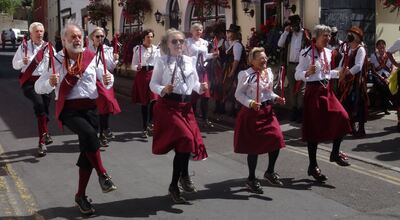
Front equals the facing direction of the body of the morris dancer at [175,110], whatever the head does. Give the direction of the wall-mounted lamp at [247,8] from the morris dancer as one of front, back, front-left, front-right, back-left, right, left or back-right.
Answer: back-left

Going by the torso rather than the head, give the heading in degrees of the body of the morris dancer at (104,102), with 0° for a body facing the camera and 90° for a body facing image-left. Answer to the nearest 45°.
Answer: approximately 315°

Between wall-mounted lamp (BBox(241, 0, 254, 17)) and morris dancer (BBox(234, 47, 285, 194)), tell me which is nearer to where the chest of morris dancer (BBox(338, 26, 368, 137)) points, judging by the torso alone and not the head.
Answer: the morris dancer

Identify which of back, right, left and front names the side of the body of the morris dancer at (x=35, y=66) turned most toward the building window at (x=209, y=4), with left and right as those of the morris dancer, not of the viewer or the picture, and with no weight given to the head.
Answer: left

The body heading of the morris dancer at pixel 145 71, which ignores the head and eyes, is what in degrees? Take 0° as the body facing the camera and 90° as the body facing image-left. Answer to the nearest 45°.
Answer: approximately 315°

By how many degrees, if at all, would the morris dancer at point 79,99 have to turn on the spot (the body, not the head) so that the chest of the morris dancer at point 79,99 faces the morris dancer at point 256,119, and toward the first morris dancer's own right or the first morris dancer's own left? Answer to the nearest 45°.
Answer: approximately 45° to the first morris dancer's own left
